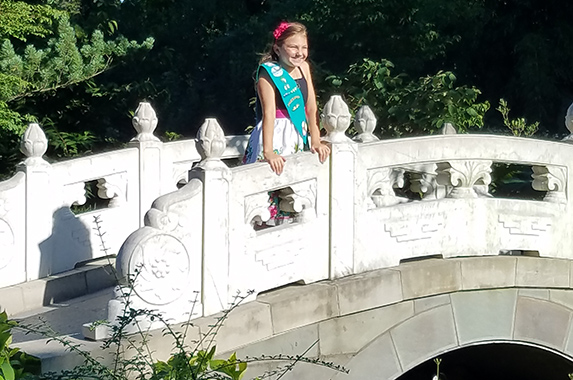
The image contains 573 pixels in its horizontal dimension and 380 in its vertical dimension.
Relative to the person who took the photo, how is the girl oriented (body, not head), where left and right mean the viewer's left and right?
facing the viewer and to the right of the viewer

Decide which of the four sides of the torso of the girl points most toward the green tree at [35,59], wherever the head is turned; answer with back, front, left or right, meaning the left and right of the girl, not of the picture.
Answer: back
